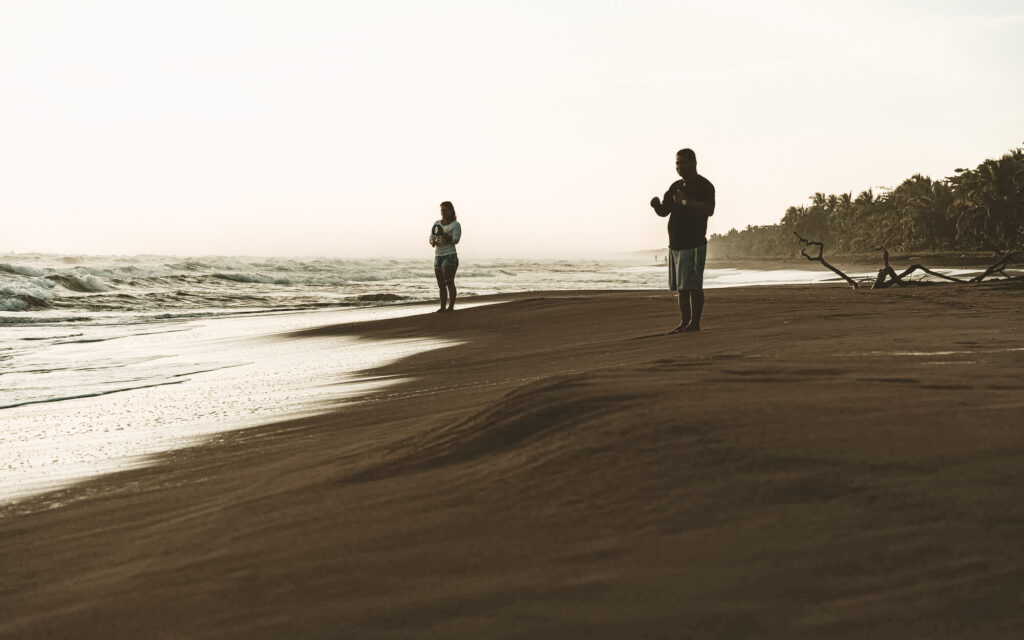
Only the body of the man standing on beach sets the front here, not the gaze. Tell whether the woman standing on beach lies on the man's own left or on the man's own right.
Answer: on the man's own right

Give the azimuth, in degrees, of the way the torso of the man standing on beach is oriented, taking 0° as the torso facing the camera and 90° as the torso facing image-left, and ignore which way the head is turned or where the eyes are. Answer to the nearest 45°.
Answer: approximately 45°

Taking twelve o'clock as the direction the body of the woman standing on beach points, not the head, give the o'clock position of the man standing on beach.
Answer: The man standing on beach is roughly at 10 o'clock from the woman standing on beach.

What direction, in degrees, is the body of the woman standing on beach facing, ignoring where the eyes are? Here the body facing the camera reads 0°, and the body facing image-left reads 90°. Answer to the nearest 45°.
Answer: approximately 45°
